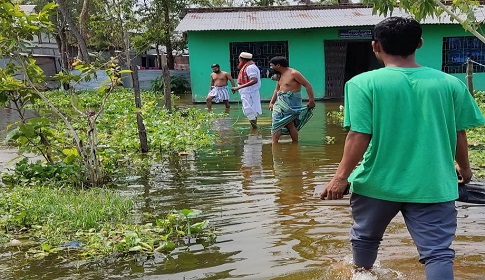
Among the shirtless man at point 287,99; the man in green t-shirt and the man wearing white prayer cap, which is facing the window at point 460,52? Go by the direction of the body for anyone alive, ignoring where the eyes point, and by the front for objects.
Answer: the man in green t-shirt

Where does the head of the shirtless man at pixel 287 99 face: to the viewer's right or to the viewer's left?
to the viewer's left

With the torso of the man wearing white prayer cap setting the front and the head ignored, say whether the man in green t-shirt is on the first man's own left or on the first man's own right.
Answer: on the first man's own left

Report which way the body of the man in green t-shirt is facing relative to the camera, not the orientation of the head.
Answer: away from the camera

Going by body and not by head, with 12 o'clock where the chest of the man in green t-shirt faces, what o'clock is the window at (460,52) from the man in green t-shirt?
The window is roughly at 12 o'clock from the man in green t-shirt.

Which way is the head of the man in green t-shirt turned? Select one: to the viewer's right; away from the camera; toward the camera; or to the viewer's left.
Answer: away from the camera

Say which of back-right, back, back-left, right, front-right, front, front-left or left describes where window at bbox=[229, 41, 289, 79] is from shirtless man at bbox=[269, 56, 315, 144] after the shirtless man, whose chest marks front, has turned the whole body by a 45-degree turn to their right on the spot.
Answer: right

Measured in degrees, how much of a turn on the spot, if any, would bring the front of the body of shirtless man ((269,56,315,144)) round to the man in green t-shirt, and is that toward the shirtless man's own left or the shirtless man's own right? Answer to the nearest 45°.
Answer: approximately 45° to the shirtless man's own left

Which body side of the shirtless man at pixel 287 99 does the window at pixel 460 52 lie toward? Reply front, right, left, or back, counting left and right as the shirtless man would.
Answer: back

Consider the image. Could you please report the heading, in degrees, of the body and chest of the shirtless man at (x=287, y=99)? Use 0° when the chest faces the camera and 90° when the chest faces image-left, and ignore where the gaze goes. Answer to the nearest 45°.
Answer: approximately 45°

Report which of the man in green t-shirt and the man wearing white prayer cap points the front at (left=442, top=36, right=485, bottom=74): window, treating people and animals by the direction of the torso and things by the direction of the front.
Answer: the man in green t-shirt

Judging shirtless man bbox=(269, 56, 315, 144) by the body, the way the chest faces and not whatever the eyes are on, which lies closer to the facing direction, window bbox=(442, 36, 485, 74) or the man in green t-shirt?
the man in green t-shirt

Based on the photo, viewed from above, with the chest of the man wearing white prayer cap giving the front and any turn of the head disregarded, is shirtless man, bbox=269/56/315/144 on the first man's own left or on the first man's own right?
on the first man's own left
